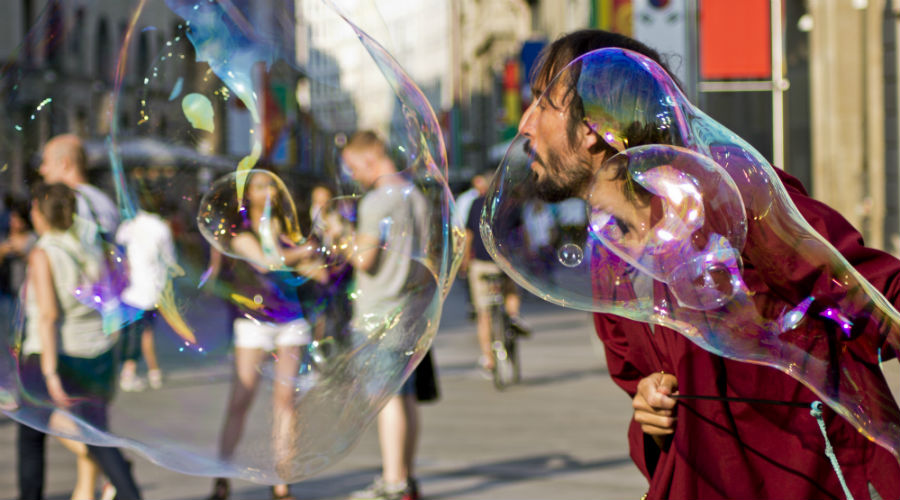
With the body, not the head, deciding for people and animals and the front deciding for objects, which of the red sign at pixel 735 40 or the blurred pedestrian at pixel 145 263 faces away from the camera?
the blurred pedestrian

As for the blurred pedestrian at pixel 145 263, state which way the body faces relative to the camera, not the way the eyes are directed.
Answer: away from the camera

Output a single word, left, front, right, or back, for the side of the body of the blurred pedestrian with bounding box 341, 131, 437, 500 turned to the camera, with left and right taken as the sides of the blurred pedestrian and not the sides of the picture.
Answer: left

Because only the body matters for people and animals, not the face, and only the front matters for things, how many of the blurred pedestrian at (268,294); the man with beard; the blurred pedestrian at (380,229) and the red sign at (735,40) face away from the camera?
0

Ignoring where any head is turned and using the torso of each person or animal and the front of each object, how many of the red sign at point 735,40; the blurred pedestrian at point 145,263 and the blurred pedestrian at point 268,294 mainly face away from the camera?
1

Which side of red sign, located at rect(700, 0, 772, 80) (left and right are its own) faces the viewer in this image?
front

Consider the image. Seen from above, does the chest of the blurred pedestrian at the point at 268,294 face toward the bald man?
no

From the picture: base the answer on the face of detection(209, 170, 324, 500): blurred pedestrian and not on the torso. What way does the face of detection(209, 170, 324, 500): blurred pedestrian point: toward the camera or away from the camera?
toward the camera

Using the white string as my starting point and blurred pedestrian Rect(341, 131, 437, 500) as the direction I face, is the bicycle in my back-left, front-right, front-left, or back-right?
front-right

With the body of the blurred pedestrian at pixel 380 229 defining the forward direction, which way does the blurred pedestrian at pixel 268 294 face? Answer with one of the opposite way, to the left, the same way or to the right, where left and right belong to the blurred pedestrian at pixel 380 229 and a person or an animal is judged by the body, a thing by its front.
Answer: to the left

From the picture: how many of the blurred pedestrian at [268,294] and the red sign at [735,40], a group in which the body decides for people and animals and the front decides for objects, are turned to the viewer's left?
0
